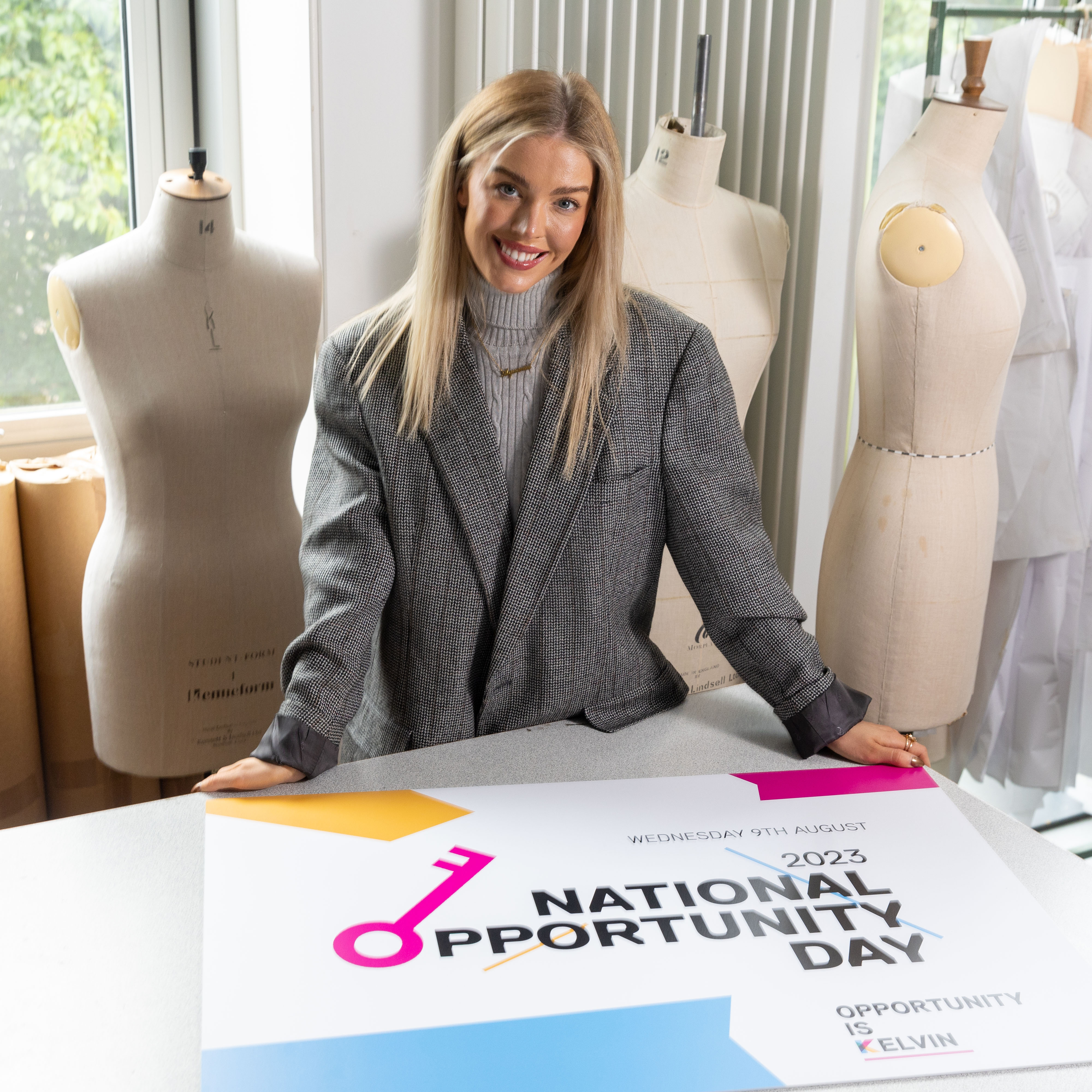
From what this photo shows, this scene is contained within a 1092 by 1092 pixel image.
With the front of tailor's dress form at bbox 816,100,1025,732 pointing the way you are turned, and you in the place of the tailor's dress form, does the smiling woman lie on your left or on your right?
on your right

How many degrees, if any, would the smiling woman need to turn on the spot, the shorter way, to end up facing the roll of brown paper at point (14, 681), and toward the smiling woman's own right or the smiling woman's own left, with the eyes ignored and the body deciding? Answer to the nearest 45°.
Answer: approximately 135° to the smiling woman's own right

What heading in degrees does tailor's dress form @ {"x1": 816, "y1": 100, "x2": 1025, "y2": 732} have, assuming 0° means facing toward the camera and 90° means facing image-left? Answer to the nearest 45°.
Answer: approximately 270°

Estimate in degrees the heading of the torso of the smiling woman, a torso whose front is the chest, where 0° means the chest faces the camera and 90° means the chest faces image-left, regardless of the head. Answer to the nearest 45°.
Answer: approximately 0°

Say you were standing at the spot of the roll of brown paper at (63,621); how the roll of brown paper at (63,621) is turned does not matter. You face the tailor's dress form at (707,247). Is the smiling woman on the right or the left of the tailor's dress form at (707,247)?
right

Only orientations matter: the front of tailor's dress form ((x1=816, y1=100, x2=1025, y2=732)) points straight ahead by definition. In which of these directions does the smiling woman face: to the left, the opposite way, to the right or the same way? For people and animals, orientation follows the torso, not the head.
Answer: to the right

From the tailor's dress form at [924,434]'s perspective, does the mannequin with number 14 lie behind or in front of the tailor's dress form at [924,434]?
behind
